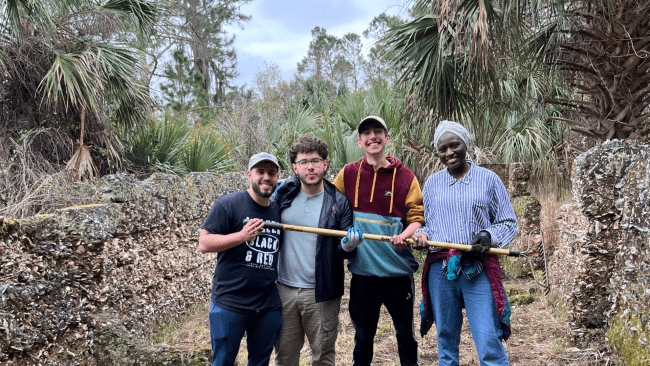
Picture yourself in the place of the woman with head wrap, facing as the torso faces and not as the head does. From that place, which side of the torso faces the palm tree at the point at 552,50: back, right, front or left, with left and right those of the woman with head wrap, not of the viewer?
back

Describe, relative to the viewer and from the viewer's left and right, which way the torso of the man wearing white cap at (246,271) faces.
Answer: facing the viewer and to the right of the viewer

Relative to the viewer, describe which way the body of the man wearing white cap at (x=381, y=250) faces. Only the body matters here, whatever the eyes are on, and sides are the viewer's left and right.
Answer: facing the viewer

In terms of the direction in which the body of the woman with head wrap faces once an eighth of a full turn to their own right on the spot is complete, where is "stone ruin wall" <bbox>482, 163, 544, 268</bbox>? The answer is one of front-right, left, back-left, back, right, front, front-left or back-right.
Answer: back-right

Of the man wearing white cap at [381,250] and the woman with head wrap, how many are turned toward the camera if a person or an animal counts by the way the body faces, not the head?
2

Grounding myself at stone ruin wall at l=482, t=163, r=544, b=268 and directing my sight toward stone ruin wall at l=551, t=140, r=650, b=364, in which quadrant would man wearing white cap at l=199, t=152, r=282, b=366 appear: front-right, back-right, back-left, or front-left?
front-right

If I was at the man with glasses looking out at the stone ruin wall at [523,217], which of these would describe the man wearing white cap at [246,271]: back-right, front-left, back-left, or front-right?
back-left

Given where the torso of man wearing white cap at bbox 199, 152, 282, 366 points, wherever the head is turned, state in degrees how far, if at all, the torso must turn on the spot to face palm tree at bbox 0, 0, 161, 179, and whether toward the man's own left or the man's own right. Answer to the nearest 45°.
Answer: approximately 180°

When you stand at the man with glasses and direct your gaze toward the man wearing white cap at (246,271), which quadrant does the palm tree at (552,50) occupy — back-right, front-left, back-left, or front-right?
back-right

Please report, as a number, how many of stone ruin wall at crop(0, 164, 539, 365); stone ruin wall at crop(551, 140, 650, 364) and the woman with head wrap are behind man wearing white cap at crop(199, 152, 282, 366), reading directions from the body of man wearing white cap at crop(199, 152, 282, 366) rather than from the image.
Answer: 1

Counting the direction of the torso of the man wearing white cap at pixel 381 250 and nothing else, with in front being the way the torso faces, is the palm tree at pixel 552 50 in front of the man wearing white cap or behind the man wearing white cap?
behind

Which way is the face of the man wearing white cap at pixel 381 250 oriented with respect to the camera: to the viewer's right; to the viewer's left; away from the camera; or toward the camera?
toward the camera
